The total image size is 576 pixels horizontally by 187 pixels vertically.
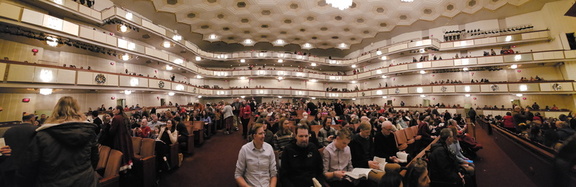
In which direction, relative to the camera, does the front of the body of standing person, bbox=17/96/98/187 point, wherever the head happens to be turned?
away from the camera

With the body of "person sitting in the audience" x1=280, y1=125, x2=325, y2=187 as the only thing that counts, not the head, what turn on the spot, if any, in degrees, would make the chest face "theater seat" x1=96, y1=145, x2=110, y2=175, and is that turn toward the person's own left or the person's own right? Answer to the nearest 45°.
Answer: approximately 90° to the person's own right

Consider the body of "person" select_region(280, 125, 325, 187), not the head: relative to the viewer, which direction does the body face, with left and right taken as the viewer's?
facing the viewer

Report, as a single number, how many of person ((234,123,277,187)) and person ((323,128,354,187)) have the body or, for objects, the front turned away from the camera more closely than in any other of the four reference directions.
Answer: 0

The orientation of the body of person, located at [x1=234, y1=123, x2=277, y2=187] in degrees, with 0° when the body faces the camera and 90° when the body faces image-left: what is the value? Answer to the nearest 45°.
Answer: approximately 0°

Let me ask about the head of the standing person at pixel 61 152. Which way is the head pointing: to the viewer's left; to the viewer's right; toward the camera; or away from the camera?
away from the camera

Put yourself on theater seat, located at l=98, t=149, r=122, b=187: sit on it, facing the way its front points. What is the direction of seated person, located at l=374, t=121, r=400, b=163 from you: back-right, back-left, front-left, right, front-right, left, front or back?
left

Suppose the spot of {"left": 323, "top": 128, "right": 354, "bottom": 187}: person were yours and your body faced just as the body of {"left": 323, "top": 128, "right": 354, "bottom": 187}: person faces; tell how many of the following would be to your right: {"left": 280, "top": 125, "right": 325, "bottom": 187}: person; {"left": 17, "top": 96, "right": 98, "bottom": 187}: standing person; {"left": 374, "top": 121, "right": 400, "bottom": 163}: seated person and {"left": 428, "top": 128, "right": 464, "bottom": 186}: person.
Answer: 2

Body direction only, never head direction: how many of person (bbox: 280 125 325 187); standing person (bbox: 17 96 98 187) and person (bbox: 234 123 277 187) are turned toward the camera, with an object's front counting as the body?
2
